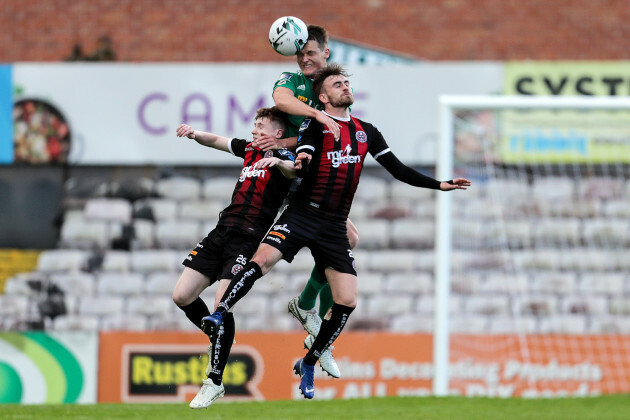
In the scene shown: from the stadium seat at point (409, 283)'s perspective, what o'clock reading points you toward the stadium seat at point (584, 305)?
the stadium seat at point (584, 305) is roughly at 9 o'clock from the stadium seat at point (409, 283).

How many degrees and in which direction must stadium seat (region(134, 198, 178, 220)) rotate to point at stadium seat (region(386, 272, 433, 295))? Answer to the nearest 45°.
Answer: approximately 90° to its left

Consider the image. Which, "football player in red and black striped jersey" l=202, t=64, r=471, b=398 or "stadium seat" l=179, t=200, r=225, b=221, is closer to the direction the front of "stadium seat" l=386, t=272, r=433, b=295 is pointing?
the football player in red and black striped jersey

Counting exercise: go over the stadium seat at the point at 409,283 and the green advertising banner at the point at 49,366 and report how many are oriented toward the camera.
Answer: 2

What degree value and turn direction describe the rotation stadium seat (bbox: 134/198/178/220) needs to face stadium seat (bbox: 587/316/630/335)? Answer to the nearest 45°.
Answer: approximately 90° to its left
